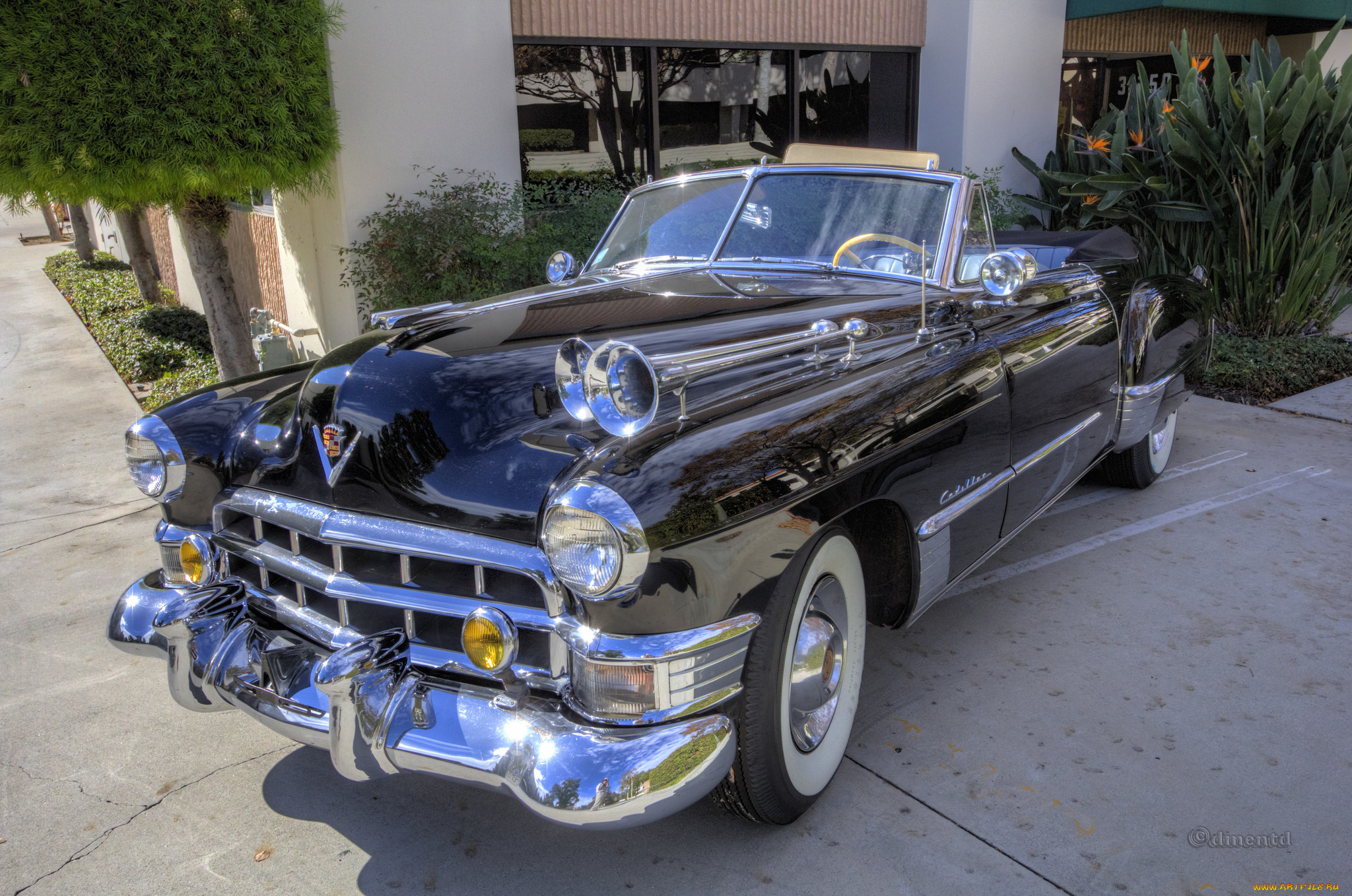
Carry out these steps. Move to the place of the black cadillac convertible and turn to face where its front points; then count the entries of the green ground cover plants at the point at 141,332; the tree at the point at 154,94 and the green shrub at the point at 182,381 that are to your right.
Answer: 3

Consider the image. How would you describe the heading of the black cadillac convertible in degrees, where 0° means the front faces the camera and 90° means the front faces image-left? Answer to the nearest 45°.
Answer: approximately 45°

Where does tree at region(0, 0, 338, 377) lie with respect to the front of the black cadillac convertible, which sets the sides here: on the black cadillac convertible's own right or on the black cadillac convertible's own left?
on the black cadillac convertible's own right

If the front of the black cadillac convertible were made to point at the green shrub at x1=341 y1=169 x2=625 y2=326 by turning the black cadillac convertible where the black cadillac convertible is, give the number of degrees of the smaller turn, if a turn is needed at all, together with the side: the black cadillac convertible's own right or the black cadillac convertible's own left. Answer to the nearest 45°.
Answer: approximately 135° to the black cadillac convertible's own right

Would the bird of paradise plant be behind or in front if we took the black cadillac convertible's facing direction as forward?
behind

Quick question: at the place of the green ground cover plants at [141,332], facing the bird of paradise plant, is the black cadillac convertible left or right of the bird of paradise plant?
right

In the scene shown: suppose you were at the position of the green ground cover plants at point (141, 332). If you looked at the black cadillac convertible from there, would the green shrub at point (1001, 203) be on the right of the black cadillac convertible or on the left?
left

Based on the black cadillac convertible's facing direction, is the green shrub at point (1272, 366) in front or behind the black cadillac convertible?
behind

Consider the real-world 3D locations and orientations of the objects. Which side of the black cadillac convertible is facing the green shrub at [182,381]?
right

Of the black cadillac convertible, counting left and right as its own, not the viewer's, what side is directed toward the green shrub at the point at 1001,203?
back

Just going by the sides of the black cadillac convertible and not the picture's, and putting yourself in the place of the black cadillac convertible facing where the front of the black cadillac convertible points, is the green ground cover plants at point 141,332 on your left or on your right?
on your right
